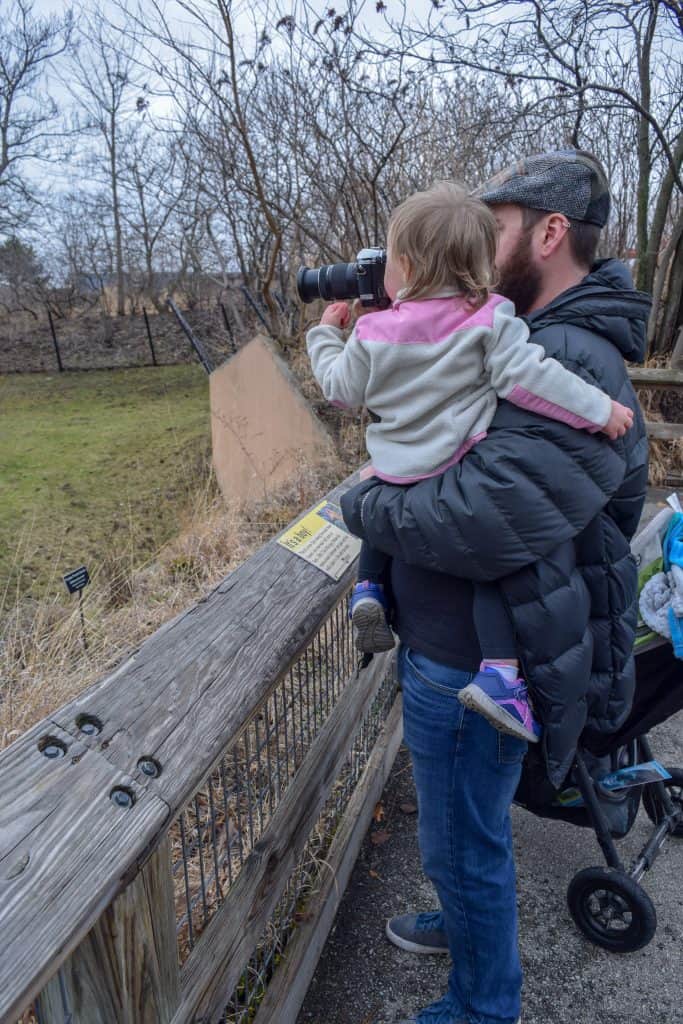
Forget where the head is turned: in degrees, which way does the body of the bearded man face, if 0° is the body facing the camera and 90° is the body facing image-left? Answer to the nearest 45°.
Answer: approximately 90°

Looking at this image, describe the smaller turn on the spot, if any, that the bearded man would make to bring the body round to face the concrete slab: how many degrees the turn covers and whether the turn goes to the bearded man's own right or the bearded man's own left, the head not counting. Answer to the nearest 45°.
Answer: approximately 45° to the bearded man's own right

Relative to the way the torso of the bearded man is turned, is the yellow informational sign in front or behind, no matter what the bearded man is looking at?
in front

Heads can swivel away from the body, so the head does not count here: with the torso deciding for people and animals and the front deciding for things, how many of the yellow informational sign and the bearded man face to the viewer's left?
1

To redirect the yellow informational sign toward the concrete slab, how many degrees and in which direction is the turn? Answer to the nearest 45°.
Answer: approximately 135° to its left

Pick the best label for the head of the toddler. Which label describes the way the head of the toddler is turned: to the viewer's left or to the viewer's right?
to the viewer's left

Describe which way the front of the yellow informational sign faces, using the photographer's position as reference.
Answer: facing the viewer and to the right of the viewer

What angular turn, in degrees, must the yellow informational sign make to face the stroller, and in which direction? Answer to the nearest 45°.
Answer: approximately 45° to its left
